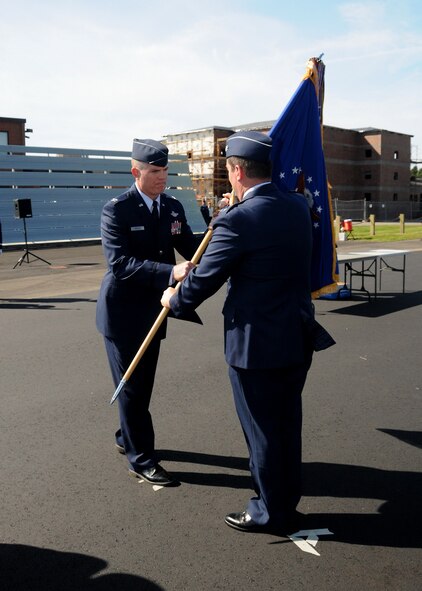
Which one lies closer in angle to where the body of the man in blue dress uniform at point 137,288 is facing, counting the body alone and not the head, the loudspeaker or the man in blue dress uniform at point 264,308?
the man in blue dress uniform

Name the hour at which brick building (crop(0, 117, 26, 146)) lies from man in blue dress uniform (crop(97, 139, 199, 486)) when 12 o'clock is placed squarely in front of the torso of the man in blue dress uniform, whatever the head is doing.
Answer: The brick building is roughly at 7 o'clock from the man in blue dress uniform.

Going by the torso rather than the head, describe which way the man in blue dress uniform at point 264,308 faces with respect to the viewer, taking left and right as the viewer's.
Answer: facing away from the viewer and to the left of the viewer

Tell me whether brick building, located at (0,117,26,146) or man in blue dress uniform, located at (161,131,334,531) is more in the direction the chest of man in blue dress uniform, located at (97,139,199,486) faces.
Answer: the man in blue dress uniform

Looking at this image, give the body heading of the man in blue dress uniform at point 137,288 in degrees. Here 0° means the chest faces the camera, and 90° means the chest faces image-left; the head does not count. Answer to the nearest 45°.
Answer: approximately 315°

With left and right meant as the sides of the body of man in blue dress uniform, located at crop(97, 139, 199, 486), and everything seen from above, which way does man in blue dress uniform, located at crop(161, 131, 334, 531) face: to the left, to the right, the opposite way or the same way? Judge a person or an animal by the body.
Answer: the opposite way

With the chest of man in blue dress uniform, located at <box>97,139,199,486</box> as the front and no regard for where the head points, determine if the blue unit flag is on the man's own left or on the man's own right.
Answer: on the man's own left

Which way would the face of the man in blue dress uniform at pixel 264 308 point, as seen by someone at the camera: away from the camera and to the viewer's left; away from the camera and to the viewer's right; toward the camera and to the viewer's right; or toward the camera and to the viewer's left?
away from the camera and to the viewer's left

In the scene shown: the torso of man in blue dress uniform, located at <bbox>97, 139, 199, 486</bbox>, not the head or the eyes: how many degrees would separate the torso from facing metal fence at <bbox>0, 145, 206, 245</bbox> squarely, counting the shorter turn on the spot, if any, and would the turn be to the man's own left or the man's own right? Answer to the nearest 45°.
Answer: approximately 135° to the man's own left

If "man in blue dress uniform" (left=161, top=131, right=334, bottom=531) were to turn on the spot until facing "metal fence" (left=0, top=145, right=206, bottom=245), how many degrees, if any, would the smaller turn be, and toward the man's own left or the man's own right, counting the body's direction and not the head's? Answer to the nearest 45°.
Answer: approximately 45° to the man's own right
